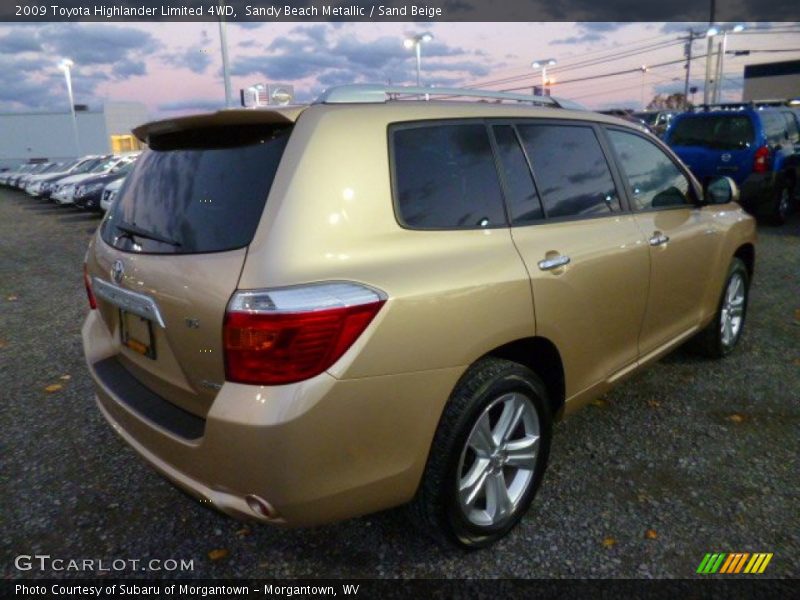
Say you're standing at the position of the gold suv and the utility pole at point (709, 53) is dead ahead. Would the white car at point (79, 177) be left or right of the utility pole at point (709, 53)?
left

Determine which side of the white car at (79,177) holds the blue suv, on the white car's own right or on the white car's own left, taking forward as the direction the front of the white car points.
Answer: on the white car's own left

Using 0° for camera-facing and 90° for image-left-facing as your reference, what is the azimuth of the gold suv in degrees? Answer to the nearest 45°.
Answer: approximately 225°

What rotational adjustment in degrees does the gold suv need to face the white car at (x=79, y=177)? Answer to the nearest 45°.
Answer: approximately 90° to its left

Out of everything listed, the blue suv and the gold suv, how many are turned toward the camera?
0

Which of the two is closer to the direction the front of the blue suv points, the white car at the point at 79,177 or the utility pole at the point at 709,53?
the utility pole

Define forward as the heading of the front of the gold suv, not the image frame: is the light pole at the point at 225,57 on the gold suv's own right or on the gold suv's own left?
on the gold suv's own left

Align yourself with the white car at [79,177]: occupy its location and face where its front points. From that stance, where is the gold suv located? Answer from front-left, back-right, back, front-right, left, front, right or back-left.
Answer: front-left

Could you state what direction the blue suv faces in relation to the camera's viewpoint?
facing away from the viewer and to the right of the viewer

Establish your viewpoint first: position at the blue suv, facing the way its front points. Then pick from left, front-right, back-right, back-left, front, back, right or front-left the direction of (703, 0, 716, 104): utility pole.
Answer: front-left

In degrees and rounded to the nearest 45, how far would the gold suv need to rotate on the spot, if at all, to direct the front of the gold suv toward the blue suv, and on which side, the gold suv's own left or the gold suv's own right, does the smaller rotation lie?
0° — it already faces it
